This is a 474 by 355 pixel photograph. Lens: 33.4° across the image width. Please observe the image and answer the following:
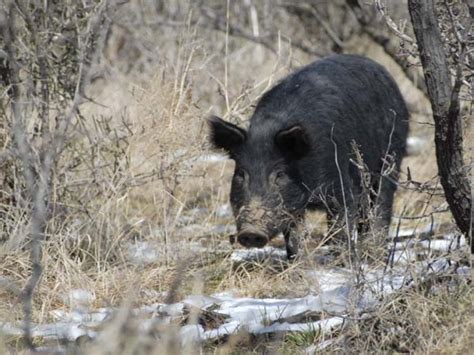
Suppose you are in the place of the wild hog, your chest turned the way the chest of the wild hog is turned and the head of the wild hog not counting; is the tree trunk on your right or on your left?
on your left

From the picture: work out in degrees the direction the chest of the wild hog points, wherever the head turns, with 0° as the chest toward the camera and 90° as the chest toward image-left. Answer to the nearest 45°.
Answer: approximately 45°
